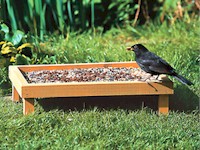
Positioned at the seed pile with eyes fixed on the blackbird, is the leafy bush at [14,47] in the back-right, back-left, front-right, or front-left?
back-left

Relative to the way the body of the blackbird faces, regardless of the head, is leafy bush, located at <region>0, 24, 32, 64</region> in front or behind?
in front

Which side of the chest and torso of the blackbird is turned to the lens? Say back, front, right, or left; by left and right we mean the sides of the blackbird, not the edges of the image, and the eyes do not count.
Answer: left
